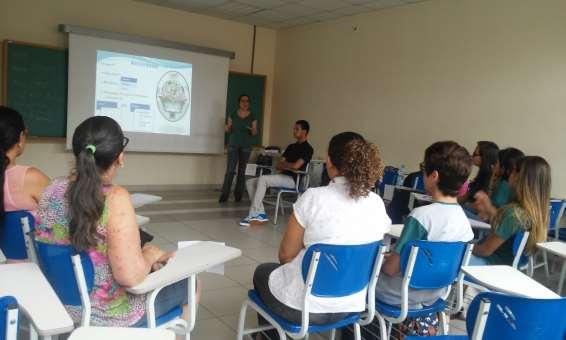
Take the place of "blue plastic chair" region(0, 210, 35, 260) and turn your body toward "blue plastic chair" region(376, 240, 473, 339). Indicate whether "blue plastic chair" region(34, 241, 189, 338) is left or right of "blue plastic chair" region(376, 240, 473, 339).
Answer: right

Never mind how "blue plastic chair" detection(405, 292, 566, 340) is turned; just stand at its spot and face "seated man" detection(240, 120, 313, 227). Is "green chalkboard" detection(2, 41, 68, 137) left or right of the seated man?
left

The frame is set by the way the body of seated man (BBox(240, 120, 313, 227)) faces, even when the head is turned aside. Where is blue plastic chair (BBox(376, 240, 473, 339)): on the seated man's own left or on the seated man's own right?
on the seated man's own left

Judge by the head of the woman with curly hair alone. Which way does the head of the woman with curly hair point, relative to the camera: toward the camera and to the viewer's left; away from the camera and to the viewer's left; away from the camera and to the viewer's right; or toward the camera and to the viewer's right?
away from the camera and to the viewer's left

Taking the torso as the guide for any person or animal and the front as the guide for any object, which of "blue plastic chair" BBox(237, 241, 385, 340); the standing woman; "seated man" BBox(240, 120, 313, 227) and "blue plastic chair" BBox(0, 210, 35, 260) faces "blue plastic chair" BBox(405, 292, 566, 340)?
the standing woman

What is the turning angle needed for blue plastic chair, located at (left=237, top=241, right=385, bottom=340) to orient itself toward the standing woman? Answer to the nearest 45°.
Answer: approximately 45° to its right

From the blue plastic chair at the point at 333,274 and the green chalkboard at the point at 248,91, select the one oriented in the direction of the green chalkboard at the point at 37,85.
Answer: the blue plastic chair

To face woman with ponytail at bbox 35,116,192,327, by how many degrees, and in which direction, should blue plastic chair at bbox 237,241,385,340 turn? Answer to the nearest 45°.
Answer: approximately 45° to its left

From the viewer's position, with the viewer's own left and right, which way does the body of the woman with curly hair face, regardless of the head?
facing away from the viewer and to the left of the viewer
